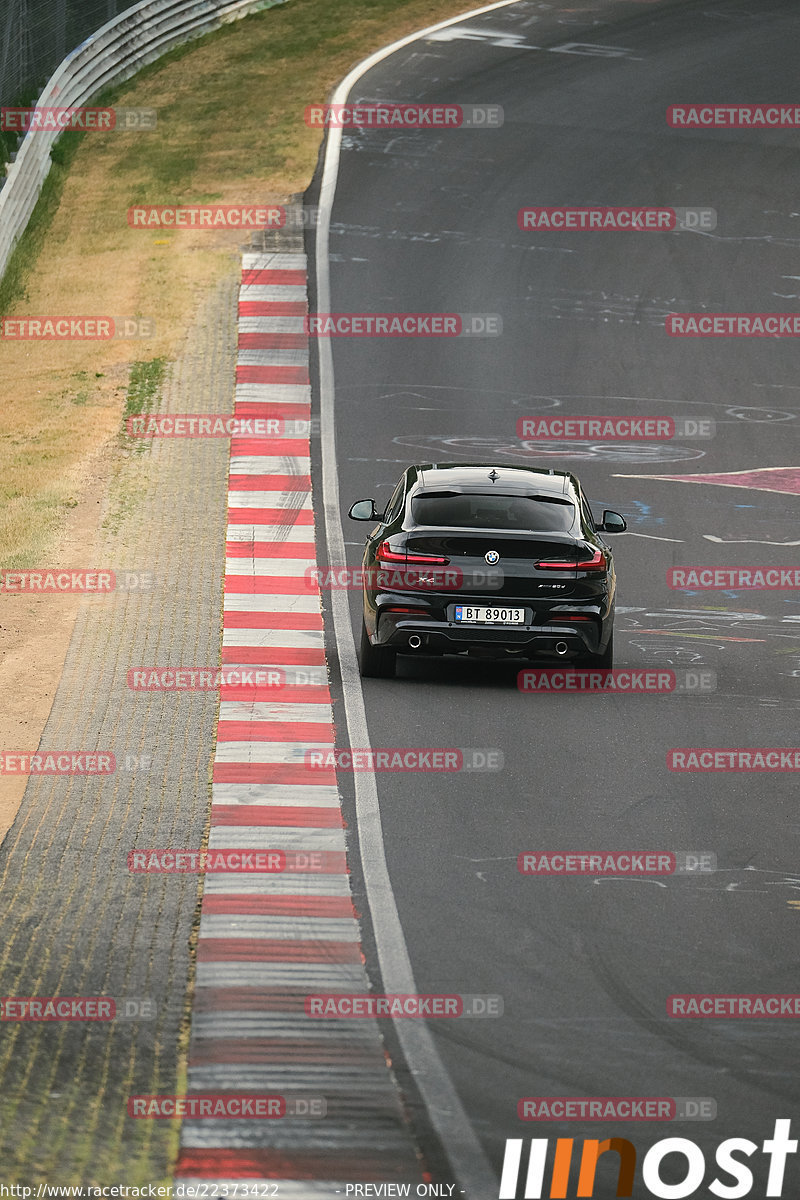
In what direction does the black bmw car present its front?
away from the camera

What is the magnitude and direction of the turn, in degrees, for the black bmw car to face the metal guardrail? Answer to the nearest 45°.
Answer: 0° — it already faces it
